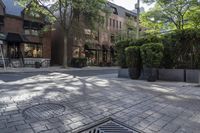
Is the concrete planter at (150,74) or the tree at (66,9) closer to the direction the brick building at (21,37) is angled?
the concrete planter

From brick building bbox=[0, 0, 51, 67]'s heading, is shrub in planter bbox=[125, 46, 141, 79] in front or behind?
in front

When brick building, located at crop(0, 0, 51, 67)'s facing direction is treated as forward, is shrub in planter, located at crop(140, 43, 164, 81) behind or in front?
in front

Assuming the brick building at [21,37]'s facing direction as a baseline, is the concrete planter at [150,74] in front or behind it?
in front

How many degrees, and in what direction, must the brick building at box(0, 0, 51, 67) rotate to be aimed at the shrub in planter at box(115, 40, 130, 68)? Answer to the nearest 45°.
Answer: approximately 45° to its left

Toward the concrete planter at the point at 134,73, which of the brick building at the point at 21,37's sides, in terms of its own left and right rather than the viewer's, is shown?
front

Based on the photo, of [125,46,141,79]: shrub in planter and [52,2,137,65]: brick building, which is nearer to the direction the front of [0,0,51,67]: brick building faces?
the shrub in planter

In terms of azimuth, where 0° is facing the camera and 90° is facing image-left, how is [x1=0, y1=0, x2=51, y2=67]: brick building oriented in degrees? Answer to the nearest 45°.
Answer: approximately 0°

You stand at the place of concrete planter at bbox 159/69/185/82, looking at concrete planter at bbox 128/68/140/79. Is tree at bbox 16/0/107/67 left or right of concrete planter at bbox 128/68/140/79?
right

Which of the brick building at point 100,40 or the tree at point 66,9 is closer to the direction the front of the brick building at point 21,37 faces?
the tree
